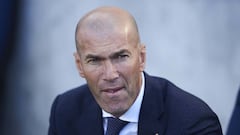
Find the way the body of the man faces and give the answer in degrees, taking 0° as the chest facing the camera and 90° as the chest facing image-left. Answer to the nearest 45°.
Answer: approximately 0°
